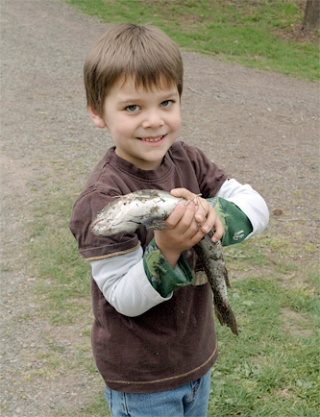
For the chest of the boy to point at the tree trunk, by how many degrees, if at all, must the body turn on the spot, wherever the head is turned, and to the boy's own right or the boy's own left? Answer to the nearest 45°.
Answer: approximately 135° to the boy's own left

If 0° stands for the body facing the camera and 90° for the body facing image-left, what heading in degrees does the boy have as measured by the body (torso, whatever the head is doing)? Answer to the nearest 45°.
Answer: approximately 315°
